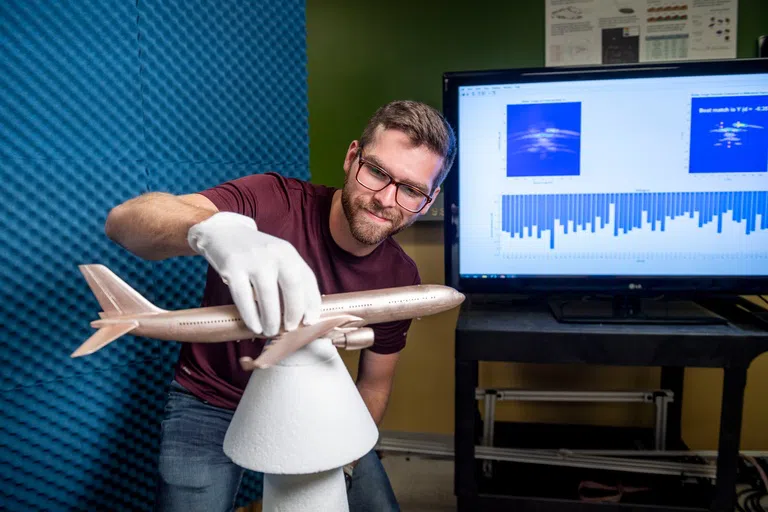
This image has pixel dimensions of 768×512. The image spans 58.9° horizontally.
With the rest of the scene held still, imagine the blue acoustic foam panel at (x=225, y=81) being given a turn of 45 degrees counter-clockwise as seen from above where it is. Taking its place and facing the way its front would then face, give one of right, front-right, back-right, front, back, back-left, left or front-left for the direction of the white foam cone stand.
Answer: front-right

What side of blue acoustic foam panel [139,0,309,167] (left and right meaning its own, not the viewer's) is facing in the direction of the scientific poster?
left

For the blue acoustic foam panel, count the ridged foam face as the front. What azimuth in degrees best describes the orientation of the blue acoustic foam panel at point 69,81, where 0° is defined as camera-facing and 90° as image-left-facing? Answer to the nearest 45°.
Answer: approximately 0°
